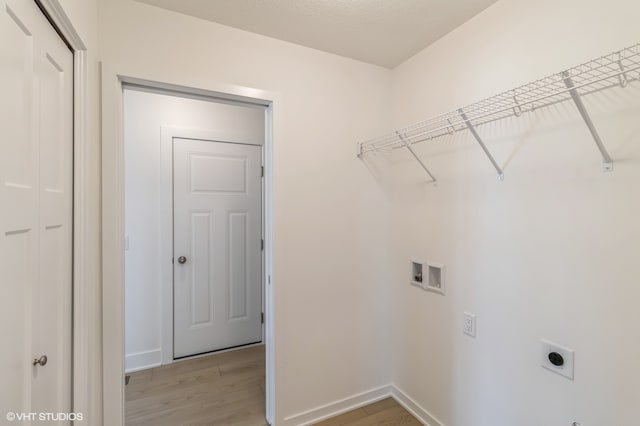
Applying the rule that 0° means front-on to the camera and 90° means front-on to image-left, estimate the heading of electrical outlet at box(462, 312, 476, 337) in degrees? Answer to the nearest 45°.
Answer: approximately 45°

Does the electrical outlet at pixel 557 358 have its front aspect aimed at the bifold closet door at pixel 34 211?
yes

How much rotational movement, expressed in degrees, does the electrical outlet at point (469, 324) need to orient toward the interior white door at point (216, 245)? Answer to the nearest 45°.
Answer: approximately 45° to its right

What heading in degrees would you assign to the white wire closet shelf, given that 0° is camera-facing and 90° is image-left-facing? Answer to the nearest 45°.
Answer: approximately 45°
